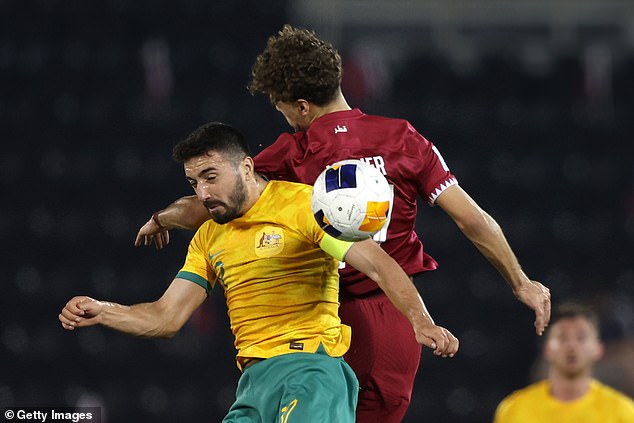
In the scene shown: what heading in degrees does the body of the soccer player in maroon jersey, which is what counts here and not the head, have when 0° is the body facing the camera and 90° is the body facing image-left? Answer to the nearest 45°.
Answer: approximately 135°

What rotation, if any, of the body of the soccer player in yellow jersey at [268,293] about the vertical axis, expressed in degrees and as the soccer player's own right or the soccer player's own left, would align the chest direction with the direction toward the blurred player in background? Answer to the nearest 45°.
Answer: approximately 180°

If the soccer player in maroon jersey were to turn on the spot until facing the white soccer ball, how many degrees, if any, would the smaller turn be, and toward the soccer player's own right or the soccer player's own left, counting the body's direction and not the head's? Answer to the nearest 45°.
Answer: approximately 135° to the soccer player's own left

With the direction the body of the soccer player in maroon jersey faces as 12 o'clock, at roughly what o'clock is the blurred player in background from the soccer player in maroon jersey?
The blurred player in background is roughly at 1 o'clock from the soccer player in maroon jersey.

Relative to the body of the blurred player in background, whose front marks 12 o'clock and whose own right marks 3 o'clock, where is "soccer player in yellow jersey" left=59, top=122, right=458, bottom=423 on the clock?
The soccer player in yellow jersey is roughly at 1 o'clock from the blurred player in background.

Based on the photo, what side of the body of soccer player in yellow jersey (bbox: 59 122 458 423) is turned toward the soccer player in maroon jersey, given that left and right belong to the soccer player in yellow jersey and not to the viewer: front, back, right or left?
back

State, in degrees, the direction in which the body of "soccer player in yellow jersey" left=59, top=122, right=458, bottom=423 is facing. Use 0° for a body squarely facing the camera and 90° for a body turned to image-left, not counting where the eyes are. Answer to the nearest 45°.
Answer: approximately 45°

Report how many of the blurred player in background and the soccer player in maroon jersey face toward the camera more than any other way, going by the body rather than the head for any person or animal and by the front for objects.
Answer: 1
